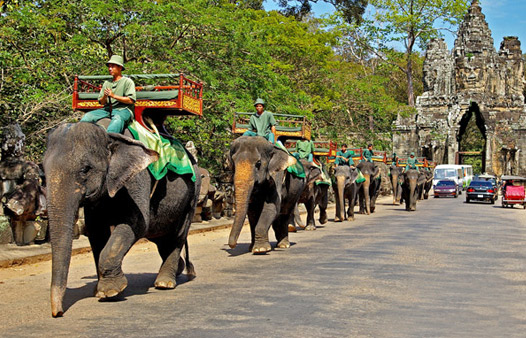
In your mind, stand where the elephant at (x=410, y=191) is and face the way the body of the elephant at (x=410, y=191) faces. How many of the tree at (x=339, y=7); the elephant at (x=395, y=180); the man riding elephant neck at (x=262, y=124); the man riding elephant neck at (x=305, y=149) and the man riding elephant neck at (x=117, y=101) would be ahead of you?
3

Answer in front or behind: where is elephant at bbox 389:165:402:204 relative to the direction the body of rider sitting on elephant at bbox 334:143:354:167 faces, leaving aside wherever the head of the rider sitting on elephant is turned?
behind

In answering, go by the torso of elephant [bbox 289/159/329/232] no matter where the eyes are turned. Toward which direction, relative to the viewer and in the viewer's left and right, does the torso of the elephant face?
facing the viewer and to the left of the viewer

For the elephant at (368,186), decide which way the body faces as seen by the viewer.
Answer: toward the camera

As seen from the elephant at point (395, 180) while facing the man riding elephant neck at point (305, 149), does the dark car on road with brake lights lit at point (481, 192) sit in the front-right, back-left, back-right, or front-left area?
back-left

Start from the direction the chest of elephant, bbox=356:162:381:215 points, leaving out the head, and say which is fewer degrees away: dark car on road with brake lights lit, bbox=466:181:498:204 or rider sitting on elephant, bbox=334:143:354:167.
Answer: the rider sitting on elephant

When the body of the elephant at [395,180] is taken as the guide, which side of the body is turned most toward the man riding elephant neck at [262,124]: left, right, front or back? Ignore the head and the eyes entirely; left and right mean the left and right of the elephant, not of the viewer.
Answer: front

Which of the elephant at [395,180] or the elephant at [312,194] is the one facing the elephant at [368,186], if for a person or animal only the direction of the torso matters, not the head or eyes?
the elephant at [395,180]

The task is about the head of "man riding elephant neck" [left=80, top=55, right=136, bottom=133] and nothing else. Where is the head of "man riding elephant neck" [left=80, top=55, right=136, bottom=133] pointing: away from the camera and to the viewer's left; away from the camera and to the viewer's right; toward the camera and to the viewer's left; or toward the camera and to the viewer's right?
toward the camera and to the viewer's left

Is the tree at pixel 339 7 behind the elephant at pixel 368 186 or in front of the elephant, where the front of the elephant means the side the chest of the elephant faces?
behind

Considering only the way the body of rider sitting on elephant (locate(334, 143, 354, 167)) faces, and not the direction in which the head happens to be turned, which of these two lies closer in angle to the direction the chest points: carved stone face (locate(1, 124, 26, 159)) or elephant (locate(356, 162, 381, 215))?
the carved stone face
